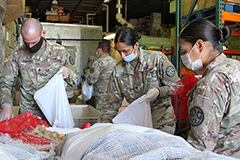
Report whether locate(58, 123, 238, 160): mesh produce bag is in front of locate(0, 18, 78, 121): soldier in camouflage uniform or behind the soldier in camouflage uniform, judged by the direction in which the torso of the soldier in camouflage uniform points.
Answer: in front

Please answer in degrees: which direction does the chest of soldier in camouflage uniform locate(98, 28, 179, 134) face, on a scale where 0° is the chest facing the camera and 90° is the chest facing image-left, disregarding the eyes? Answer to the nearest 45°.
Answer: approximately 45°

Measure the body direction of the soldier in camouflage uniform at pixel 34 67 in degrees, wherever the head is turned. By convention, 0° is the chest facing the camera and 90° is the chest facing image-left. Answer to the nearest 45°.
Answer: approximately 0°
